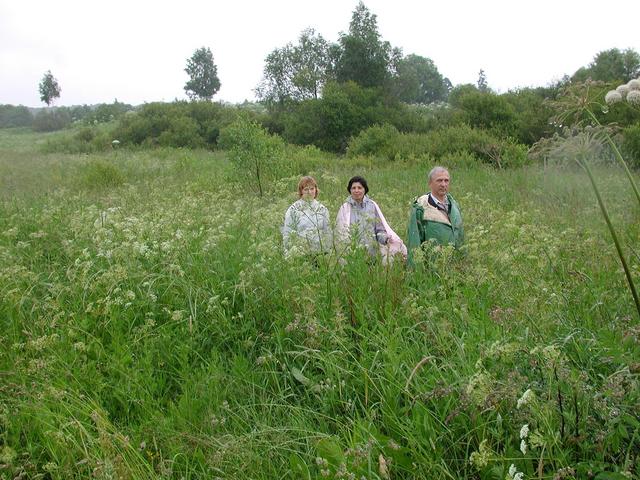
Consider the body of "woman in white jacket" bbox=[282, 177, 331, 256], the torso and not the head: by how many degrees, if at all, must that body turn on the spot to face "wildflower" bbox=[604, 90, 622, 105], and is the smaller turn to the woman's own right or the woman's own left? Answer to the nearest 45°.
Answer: approximately 45° to the woman's own left

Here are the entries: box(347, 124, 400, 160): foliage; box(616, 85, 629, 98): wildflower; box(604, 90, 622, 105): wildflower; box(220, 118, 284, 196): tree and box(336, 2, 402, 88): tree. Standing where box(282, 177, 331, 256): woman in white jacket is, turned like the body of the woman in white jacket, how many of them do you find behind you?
3

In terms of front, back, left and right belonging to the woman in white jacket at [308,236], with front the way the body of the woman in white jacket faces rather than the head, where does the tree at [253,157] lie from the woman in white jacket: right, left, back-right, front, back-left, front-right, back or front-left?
back

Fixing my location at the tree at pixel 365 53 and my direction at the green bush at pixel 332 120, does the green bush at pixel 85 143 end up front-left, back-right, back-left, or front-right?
front-right

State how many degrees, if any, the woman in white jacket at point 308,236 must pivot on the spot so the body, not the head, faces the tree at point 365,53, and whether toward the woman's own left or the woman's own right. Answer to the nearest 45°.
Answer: approximately 180°

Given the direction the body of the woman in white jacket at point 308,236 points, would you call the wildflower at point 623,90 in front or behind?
in front

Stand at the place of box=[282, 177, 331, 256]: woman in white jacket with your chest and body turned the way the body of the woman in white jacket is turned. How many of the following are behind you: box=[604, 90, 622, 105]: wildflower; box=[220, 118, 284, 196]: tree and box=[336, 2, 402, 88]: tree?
2

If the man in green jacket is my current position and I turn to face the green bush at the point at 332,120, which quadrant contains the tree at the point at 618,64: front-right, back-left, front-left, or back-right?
front-right

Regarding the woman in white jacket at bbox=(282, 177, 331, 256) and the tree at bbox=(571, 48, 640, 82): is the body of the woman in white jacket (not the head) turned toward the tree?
no

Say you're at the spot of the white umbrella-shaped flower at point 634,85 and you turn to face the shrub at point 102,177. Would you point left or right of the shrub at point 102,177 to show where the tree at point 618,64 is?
right

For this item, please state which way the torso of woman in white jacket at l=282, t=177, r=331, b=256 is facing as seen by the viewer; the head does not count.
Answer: toward the camera

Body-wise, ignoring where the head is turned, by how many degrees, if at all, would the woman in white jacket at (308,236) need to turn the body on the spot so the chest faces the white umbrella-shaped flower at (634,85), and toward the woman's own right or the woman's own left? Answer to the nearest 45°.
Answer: approximately 45° to the woman's own left

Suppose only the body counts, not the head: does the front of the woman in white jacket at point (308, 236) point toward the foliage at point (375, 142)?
no

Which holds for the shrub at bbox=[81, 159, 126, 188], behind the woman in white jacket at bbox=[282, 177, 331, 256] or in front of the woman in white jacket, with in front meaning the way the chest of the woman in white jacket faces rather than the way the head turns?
behind

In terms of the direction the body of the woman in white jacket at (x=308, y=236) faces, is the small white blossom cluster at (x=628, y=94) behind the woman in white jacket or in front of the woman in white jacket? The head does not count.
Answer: in front

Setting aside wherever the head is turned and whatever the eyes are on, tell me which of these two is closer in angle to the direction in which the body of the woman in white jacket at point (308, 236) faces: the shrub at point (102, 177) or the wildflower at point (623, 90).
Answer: the wildflower

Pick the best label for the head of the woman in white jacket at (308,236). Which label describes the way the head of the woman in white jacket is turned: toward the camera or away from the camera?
toward the camera
